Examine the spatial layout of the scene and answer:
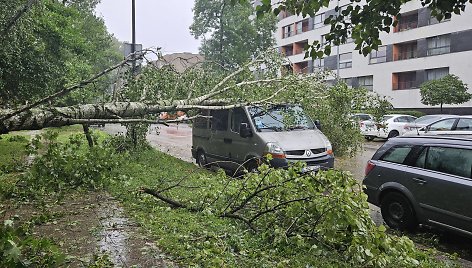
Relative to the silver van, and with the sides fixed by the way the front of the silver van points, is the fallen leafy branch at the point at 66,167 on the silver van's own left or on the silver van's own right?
on the silver van's own right

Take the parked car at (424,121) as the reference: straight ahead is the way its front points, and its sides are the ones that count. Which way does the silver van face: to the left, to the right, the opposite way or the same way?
to the left

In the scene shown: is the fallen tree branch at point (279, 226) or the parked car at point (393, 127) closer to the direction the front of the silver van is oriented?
the fallen tree branch

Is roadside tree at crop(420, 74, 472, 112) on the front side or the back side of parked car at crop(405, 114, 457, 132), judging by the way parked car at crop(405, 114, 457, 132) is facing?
on the back side

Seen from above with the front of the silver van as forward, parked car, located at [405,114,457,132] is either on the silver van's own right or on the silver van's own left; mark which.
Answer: on the silver van's own left

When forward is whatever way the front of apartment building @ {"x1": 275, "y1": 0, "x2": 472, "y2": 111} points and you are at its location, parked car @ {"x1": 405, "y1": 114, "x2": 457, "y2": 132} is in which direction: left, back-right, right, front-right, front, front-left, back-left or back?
front-left

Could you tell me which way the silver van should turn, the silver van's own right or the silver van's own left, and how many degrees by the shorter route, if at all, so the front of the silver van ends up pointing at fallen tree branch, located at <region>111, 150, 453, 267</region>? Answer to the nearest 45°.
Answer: approximately 45° to the silver van's own right

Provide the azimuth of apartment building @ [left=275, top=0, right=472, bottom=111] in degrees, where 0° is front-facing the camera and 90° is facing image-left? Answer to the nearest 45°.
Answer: approximately 45°

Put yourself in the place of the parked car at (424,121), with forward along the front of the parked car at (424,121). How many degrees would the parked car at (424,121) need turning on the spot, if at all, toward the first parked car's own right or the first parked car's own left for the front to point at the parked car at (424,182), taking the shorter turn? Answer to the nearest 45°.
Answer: approximately 45° to the first parked car's own left

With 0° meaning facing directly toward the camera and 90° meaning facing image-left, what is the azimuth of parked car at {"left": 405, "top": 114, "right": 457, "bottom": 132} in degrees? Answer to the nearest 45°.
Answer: approximately 45°
